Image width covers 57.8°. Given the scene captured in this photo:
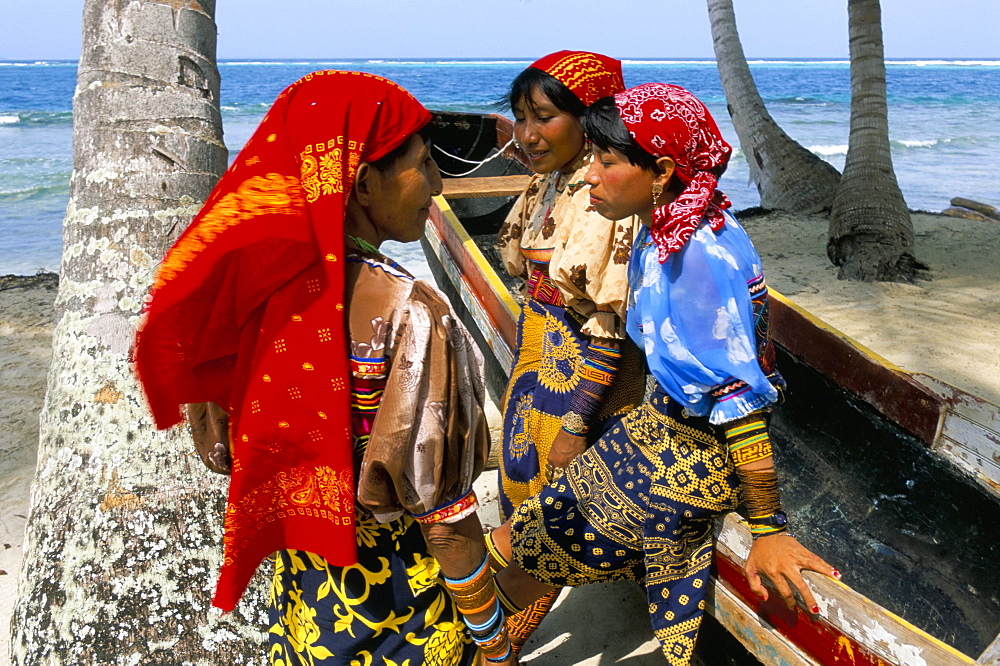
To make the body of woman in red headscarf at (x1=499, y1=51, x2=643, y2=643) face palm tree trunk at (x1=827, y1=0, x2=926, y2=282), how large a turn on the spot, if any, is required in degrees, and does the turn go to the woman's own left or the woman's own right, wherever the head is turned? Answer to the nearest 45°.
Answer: approximately 180°

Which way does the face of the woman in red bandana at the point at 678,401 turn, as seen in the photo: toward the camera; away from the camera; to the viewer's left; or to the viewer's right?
to the viewer's left

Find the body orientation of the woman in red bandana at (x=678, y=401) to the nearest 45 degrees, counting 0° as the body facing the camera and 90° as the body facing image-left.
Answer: approximately 90°

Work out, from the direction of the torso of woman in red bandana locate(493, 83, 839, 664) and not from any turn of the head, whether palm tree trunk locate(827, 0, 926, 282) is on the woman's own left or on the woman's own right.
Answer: on the woman's own right

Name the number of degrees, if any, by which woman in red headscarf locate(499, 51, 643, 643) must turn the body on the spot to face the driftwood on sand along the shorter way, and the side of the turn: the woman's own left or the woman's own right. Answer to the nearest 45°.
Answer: approximately 180°

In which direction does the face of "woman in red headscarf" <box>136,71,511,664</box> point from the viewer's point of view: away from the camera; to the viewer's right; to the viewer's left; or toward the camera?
to the viewer's right

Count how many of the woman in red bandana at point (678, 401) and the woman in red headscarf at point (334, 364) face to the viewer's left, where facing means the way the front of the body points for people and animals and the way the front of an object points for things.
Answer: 1
